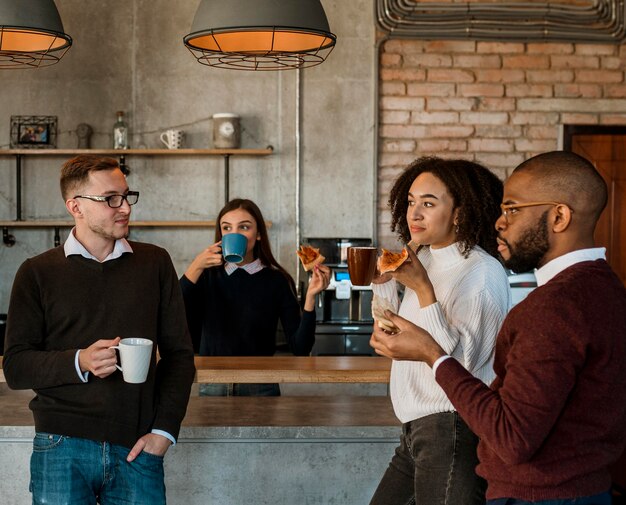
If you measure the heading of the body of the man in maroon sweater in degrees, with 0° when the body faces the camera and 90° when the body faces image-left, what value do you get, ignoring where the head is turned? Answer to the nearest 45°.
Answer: approximately 90°

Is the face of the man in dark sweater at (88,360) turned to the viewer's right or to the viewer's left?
to the viewer's right

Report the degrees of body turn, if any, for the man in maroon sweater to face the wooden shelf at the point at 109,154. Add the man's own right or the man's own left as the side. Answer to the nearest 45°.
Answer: approximately 45° to the man's own right
